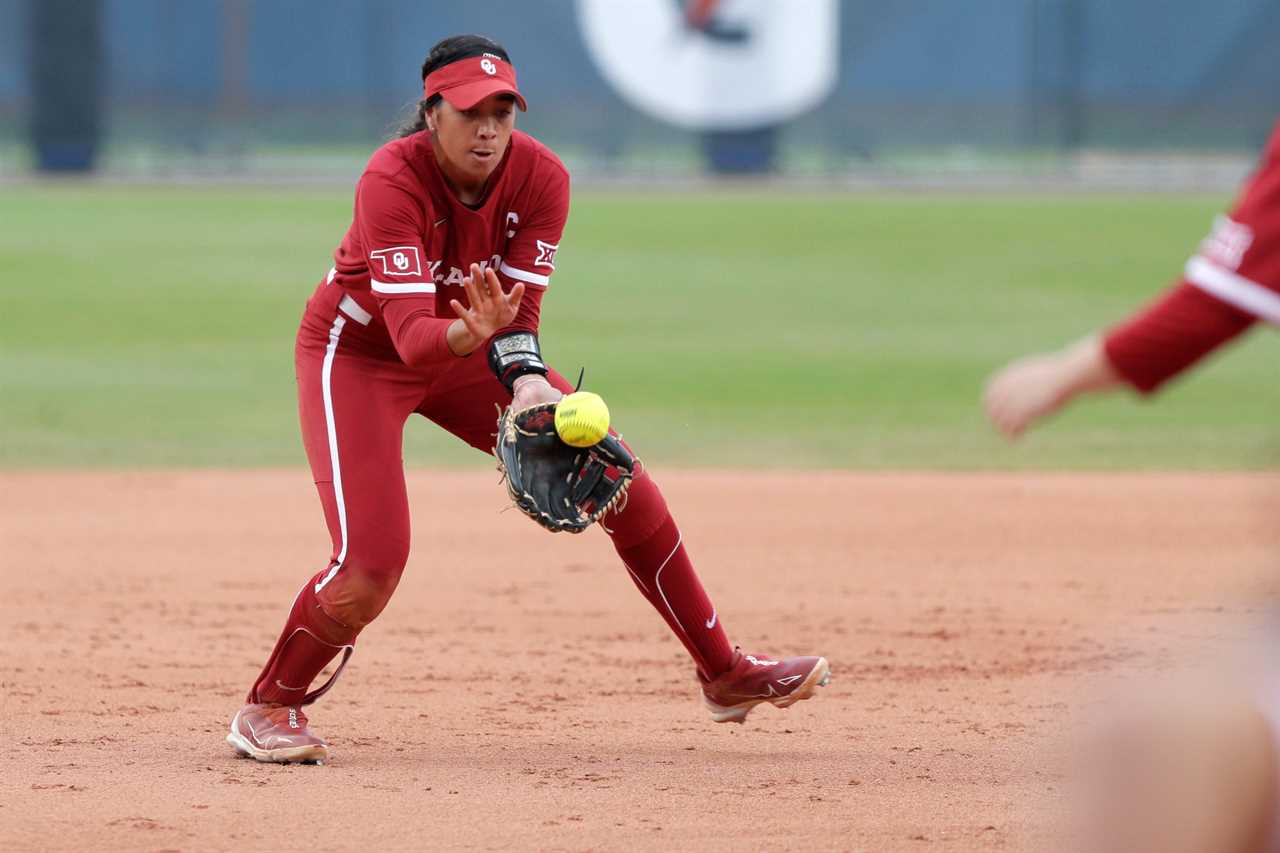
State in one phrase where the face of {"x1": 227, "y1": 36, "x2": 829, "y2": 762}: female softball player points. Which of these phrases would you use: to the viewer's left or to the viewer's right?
to the viewer's right

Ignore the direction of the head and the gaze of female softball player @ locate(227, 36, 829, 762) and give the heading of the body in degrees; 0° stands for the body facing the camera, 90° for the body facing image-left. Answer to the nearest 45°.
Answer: approximately 315°
